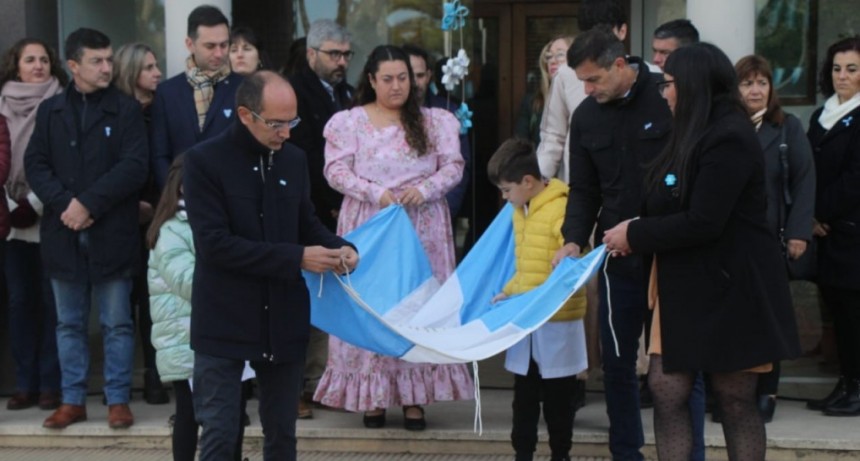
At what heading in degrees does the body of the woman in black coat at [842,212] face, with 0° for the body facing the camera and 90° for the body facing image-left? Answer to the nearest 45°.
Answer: approximately 45°

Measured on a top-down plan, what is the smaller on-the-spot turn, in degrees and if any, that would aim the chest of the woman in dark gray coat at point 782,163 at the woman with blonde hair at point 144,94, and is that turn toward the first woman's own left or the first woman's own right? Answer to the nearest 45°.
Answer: approximately 45° to the first woman's own right

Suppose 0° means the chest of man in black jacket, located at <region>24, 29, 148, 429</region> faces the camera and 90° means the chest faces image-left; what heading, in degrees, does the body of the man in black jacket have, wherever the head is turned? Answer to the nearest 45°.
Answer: approximately 0°

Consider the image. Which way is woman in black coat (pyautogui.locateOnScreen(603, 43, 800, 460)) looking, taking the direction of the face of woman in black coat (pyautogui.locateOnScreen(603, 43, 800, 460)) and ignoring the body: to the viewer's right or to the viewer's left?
to the viewer's left

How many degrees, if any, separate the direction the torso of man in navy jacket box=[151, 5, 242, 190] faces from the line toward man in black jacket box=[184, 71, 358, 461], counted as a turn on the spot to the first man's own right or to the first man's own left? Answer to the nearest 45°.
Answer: approximately 45° to the first man's own right

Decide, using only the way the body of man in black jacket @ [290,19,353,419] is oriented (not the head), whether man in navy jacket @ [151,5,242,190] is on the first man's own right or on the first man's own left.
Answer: on the first man's own right

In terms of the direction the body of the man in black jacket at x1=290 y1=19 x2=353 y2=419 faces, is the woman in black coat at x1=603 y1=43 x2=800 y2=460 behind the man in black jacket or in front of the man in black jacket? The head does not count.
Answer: in front

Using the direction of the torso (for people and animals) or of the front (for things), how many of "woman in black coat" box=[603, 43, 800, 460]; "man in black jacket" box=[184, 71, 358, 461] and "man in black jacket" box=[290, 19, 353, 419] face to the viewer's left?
1
